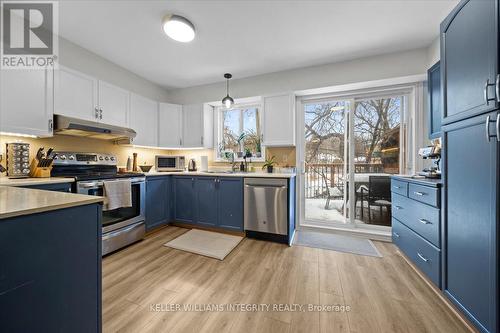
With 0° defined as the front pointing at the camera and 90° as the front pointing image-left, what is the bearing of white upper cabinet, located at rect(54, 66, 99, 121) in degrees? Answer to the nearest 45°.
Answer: approximately 315°

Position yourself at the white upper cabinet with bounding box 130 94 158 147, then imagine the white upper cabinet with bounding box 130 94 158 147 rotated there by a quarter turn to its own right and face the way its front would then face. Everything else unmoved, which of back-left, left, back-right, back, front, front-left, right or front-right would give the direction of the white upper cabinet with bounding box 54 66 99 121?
front

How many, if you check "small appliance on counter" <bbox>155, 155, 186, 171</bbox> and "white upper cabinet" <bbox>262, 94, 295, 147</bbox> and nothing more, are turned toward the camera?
2

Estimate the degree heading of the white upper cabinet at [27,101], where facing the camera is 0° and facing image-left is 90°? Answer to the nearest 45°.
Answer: approximately 315°

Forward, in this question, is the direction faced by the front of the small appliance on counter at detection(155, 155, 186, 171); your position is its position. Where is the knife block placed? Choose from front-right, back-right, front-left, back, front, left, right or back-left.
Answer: front-right

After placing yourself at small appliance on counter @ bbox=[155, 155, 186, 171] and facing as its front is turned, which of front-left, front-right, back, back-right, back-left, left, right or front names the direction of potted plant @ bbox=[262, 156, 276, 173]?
front-left
